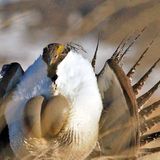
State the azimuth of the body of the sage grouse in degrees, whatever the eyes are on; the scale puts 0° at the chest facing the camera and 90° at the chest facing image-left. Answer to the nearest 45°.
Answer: approximately 45°
